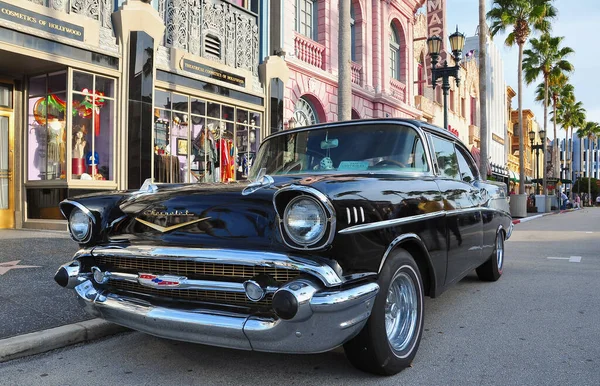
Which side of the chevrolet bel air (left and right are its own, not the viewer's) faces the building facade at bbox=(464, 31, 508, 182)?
back

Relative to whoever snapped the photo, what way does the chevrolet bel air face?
facing the viewer and to the left of the viewer

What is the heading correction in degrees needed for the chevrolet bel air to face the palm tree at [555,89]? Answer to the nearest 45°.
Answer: approximately 180°

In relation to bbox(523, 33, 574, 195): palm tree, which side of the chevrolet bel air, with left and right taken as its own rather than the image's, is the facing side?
back

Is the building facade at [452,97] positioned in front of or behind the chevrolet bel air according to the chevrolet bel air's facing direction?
behind

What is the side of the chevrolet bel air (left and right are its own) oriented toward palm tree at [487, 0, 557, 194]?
back

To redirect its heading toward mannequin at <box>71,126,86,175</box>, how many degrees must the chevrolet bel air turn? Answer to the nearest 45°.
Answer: approximately 90° to its right

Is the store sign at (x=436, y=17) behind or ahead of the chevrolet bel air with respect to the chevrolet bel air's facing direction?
behind
